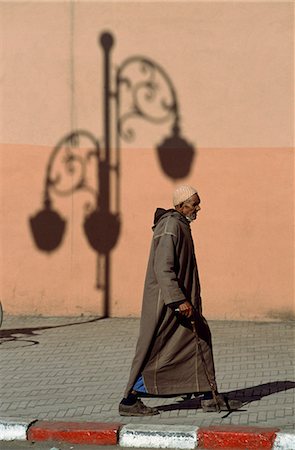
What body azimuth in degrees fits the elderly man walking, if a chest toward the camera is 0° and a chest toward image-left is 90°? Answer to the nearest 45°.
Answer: approximately 270°

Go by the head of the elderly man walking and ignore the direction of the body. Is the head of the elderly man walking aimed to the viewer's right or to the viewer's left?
to the viewer's right
